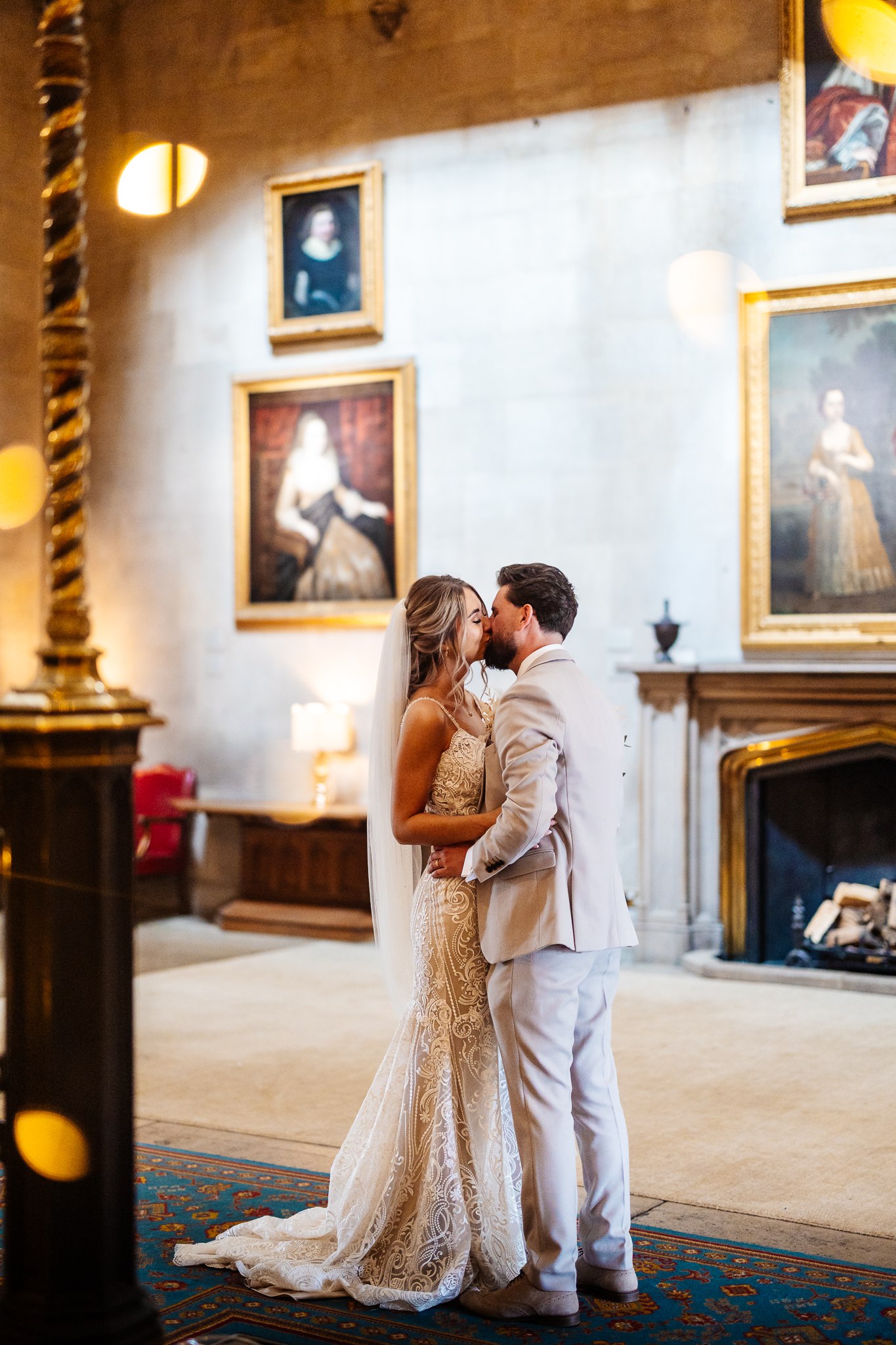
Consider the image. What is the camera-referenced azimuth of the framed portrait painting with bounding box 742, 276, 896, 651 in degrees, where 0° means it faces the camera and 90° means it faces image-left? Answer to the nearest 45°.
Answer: approximately 0°

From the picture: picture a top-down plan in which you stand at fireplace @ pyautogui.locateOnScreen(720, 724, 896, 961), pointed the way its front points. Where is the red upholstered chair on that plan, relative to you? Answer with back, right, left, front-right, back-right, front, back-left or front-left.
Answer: right

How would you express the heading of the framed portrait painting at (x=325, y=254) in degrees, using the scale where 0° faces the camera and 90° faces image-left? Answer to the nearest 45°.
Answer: approximately 45°

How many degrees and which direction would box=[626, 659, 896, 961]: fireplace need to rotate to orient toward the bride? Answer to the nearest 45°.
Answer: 0° — it already faces them

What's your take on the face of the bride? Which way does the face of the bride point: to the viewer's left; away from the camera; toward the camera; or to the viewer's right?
to the viewer's right

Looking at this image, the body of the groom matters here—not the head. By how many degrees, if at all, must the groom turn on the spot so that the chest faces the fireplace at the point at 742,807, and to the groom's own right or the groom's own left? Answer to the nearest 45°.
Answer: approximately 45° to the groom's own right

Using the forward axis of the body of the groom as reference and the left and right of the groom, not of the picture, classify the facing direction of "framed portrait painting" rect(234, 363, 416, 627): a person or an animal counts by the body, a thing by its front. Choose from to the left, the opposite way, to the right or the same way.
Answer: to the left

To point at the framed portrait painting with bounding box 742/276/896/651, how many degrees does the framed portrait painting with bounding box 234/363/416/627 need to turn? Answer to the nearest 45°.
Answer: approximately 90° to its left

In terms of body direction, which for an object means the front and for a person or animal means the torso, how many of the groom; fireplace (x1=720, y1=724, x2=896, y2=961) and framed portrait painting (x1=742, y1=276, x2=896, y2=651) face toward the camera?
2

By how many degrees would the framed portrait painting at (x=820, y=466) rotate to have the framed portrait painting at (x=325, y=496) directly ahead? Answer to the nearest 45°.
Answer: approximately 90° to its right
